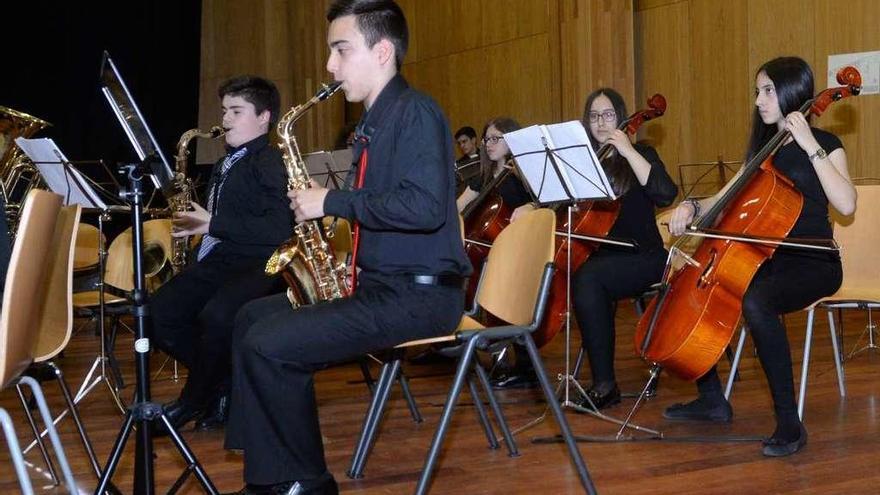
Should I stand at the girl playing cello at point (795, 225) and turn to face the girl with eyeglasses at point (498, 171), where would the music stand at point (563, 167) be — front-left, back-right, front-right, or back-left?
front-left

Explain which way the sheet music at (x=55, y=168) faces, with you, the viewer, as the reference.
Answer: facing away from the viewer and to the right of the viewer

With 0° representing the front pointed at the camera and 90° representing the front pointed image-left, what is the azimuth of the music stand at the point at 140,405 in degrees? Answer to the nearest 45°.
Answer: approximately 270°

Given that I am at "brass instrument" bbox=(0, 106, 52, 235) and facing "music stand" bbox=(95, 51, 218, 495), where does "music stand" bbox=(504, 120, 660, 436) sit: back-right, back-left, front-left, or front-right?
front-left

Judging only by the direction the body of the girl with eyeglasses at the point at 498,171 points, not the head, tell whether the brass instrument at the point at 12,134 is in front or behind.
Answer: in front

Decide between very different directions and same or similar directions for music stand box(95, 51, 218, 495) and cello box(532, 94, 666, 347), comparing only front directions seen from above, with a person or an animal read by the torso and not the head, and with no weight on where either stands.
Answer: very different directions

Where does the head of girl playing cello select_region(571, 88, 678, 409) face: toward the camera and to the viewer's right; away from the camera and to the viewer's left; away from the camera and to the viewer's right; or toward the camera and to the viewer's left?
toward the camera and to the viewer's left

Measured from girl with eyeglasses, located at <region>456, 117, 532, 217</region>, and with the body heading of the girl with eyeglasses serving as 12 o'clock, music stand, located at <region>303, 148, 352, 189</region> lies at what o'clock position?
The music stand is roughly at 1 o'clock from the girl with eyeglasses.

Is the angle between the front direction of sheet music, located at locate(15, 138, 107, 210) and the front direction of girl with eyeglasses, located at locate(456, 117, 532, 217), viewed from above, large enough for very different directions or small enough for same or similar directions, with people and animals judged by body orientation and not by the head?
very different directions

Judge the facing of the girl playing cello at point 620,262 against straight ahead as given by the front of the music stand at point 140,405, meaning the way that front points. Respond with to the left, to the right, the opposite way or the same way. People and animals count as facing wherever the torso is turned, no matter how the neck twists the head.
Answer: the opposite way

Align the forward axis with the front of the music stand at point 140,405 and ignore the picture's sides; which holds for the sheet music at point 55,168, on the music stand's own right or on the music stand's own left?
on the music stand's own left

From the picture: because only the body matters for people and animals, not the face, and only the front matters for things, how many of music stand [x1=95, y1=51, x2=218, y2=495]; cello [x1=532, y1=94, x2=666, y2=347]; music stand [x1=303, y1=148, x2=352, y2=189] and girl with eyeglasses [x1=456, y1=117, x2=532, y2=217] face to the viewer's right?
1

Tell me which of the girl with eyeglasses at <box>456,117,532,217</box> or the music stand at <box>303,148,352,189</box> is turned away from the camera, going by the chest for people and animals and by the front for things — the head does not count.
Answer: the music stand

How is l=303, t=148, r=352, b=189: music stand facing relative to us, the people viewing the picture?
facing away from the viewer

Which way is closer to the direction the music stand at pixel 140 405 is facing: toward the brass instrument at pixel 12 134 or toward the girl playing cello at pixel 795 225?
the girl playing cello

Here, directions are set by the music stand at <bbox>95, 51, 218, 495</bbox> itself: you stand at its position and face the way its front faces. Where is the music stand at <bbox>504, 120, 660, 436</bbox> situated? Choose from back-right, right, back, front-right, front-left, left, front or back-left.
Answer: front-left
